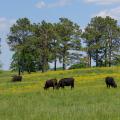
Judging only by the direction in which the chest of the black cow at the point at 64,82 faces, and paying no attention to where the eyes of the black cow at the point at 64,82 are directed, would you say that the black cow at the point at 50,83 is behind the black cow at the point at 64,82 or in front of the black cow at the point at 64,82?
in front

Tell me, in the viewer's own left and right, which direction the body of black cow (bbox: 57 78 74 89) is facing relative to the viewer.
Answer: facing to the left of the viewer
